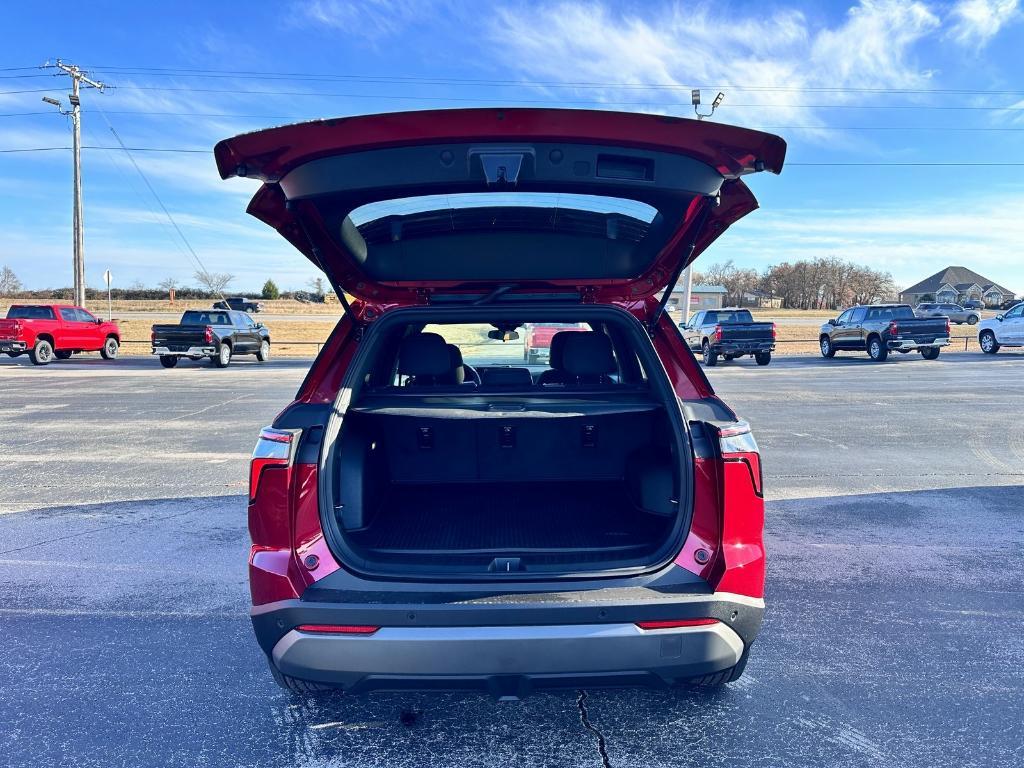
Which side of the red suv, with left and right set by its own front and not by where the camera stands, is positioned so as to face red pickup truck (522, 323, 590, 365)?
front

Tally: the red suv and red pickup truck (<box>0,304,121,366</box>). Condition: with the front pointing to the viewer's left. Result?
0

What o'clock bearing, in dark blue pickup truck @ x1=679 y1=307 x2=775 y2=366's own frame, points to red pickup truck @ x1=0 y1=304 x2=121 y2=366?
The red pickup truck is roughly at 10 o'clock from the dark blue pickup truck.

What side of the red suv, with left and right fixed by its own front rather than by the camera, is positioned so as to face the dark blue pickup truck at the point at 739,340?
front

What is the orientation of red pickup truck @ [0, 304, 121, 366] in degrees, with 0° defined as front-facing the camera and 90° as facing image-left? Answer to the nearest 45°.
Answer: approximately 225°

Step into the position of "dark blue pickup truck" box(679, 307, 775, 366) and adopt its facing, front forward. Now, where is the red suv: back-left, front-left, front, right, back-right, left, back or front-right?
back-left

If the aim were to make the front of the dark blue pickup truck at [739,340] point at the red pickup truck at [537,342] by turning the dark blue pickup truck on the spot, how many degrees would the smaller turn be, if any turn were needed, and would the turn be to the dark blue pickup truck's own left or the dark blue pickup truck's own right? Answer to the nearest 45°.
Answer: approximately 135° to the dark blue pickup truck's own left

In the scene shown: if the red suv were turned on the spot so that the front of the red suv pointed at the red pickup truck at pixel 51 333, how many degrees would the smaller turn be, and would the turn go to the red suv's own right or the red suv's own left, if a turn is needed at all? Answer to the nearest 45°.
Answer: approximately 45° to the red suv's own left

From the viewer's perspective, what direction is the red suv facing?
away from the camera

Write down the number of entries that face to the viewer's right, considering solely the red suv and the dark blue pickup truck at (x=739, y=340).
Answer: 0

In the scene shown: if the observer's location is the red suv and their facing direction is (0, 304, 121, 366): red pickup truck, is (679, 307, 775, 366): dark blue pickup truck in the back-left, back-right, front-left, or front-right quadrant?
front-right

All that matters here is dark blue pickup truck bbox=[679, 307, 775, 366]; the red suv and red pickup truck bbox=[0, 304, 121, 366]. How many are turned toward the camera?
0

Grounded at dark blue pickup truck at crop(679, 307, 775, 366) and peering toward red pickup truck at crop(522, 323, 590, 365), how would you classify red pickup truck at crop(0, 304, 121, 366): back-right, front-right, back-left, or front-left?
front-right

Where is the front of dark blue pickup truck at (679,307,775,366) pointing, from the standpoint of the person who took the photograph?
facing away from the viewer and to the left of the viewer

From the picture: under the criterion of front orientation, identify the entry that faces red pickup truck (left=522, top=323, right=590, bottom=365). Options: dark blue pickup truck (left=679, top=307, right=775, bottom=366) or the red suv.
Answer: the red suv
